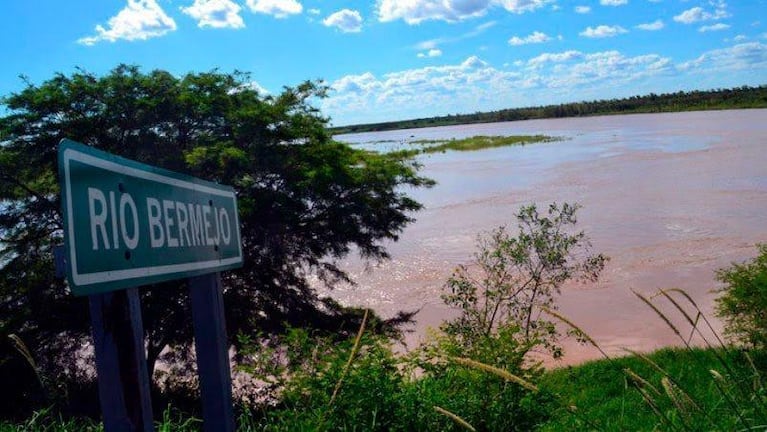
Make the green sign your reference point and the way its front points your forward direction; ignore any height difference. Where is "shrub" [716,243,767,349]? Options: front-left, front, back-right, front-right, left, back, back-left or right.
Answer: left

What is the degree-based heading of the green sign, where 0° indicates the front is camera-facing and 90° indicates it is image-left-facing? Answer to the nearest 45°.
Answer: approximately 315°

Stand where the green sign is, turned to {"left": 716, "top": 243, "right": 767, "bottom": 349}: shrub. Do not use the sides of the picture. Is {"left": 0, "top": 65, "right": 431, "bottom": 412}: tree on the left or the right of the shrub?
left

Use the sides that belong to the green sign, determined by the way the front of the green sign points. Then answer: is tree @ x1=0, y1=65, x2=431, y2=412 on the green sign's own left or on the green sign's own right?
on the green sign's own left
